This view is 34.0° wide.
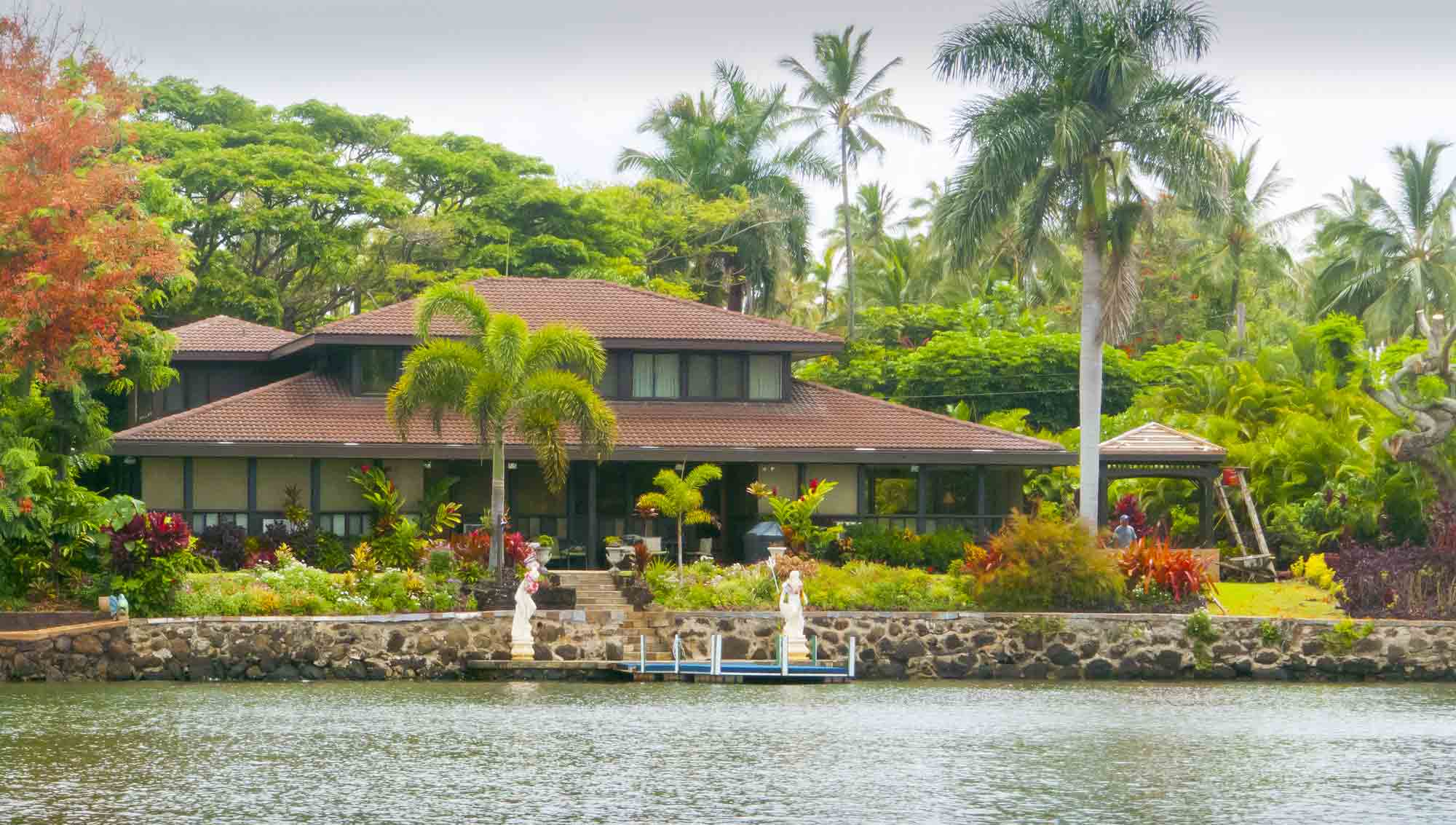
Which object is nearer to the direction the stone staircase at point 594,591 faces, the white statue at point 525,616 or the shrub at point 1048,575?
the white statue

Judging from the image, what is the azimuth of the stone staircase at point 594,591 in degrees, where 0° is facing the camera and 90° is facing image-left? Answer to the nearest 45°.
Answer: approximately 0°

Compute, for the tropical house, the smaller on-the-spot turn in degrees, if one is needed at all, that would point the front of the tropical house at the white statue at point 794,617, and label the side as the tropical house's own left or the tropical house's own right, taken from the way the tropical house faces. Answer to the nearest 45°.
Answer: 0° — it already faces it

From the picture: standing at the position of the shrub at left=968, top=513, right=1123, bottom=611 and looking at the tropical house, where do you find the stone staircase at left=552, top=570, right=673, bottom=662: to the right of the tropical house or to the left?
left

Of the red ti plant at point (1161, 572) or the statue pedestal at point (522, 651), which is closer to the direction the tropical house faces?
the statue pedestal

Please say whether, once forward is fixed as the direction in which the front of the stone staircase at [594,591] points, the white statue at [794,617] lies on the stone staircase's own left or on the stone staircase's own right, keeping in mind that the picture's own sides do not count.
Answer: on the stone staircase's own left

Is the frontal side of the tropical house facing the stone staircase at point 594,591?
yes

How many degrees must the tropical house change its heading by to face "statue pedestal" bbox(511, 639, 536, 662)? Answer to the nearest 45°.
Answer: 0° — it already faces it

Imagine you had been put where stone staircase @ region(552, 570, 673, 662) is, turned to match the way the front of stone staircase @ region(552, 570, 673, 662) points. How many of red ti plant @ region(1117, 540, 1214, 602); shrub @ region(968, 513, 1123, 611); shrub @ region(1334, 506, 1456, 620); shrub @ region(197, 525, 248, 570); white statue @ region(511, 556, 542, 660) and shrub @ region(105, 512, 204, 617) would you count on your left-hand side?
3

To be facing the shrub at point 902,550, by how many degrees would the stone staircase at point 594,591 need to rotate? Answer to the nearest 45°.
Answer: approximately 135° to its left

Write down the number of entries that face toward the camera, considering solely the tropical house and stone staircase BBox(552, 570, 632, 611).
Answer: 2

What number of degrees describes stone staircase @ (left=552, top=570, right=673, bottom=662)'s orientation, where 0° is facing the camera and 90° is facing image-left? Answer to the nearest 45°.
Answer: approximately 0°
